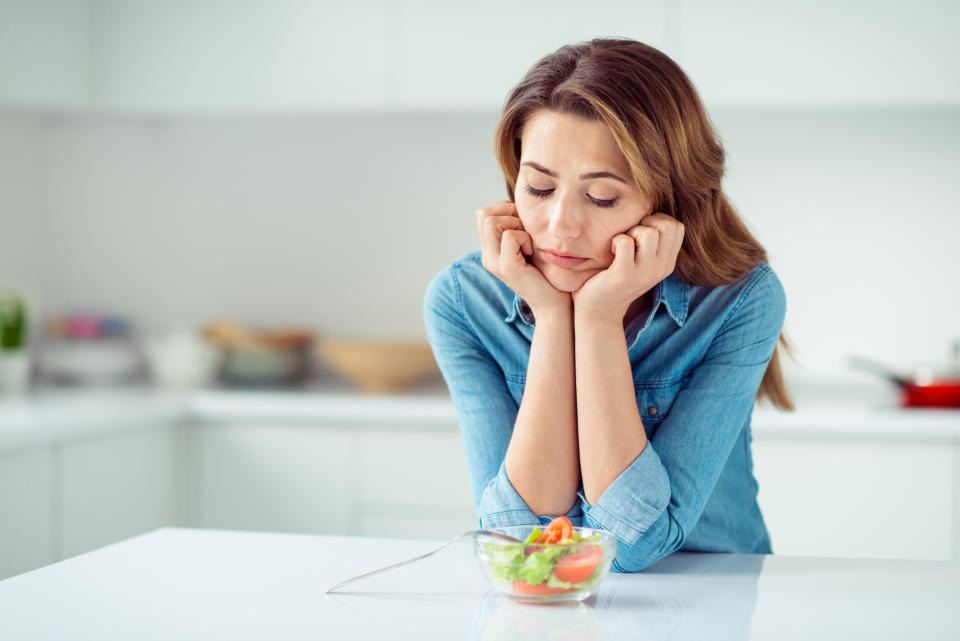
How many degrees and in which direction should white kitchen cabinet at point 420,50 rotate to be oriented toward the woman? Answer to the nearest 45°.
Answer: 0° — it already faces them

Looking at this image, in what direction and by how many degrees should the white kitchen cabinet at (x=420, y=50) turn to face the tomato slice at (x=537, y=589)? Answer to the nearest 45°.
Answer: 0° — it already faces it

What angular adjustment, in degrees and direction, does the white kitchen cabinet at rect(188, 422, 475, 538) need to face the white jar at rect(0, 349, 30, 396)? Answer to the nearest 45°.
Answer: approximately 135° to its right

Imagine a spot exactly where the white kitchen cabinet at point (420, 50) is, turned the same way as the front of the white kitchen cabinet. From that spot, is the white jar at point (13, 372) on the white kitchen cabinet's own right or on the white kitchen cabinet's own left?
on the white kitchen cabinet's own right

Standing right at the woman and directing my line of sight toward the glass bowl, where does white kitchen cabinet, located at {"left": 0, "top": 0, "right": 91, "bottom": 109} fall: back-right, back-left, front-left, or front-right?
back-right

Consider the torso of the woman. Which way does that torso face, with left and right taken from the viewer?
facing the viewer and to the left of the viewer

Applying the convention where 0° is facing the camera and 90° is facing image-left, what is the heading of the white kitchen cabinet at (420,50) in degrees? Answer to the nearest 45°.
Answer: approximately 0°

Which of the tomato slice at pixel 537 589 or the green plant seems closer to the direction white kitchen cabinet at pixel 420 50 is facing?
the tomato slice

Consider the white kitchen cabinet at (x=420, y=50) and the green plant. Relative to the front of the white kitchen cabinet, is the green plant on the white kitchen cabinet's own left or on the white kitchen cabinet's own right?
on the white kitchen cabinet's own right

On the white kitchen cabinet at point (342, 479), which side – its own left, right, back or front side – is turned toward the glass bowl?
front

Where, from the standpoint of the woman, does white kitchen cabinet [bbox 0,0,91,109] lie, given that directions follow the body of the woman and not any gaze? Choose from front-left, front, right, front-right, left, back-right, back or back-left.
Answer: right

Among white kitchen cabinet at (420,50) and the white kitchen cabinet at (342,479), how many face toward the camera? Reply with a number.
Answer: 2
